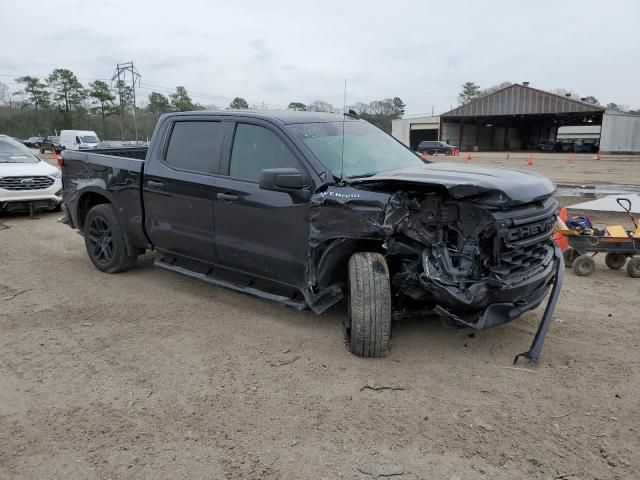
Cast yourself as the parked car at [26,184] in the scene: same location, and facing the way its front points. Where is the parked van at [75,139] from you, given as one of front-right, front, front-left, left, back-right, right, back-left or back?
back-left

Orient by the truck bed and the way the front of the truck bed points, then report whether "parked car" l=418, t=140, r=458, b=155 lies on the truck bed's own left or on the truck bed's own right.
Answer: on the truck bed's own left

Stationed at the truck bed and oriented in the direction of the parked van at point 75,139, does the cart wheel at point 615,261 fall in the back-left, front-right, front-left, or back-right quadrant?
back-right

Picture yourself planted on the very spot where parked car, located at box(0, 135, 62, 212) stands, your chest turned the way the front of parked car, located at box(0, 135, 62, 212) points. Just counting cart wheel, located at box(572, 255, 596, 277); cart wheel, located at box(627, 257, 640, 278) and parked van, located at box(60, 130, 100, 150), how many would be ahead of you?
2

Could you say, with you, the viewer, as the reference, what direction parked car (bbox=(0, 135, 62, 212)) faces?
facing the viewer and to the right of the viewer

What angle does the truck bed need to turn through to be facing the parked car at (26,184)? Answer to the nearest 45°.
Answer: approximately 135° to its left

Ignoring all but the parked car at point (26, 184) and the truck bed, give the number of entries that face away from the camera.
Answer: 0

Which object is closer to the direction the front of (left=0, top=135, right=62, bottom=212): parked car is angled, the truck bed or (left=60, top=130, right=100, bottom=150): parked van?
the truck bed

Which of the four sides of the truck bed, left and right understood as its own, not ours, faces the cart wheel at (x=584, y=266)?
front
